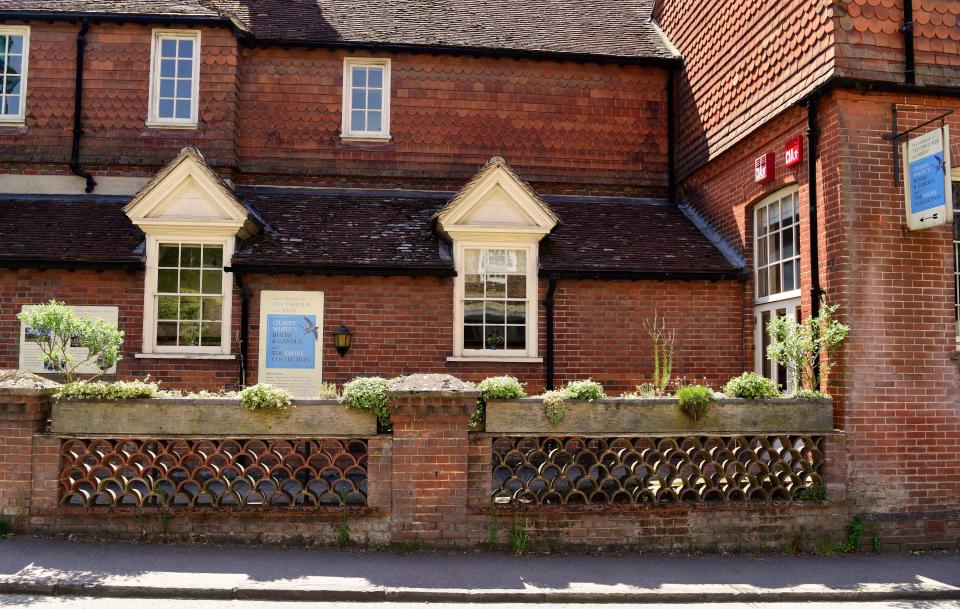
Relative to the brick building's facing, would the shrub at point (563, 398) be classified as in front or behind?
in front

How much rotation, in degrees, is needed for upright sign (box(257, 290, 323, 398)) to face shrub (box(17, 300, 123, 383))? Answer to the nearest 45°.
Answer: approximately 45° to its right

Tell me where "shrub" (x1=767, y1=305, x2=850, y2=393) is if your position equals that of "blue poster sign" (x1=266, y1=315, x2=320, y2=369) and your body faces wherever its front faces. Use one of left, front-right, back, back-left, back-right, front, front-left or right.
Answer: front-left

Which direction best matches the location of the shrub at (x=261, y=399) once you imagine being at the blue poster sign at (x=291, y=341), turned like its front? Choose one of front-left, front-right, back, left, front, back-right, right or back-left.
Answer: front

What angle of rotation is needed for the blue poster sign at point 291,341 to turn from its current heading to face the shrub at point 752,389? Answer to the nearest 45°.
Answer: approximately 45° to its left

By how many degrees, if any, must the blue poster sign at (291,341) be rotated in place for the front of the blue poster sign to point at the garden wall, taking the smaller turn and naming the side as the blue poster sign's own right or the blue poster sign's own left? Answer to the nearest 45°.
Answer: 0° — it already faces it

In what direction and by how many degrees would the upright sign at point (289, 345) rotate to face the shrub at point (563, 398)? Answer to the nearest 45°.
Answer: approximately 45° to its left

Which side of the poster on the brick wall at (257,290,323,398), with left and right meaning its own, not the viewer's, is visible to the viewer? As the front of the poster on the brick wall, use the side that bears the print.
front

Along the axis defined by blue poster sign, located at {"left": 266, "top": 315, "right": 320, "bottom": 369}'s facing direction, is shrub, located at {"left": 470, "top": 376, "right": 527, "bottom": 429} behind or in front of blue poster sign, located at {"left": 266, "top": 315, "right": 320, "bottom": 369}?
in front

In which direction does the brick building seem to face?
toward the camera

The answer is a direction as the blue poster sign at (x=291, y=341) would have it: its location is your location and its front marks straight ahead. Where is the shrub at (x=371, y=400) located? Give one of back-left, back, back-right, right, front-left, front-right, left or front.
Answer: front

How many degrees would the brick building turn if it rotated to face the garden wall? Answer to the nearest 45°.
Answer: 0° — it already faces it
